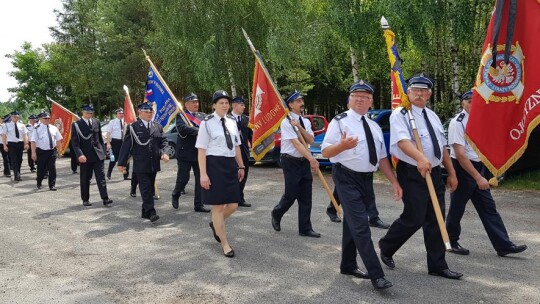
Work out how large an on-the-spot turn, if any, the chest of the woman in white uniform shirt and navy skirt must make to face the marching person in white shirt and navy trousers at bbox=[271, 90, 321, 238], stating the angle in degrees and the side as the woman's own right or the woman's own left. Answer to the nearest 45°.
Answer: approximately 90° to the woman's own left

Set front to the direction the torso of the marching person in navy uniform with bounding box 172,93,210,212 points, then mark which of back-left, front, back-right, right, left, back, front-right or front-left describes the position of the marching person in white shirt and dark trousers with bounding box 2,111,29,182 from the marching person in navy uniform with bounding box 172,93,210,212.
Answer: back

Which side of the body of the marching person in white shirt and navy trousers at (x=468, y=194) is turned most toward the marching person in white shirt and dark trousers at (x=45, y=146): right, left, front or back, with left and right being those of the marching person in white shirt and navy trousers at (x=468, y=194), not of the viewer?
back

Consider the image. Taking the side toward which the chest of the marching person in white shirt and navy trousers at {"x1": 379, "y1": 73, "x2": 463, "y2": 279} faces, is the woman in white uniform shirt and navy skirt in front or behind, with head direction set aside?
behind

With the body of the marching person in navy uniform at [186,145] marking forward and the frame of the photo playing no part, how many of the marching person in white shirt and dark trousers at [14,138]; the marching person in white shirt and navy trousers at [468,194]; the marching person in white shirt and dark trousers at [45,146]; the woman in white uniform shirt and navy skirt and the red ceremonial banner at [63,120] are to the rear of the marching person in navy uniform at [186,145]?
3

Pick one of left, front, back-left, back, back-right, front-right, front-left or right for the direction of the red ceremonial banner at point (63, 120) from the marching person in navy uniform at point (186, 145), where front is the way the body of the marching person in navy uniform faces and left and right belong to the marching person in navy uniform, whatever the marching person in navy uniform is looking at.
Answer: back
